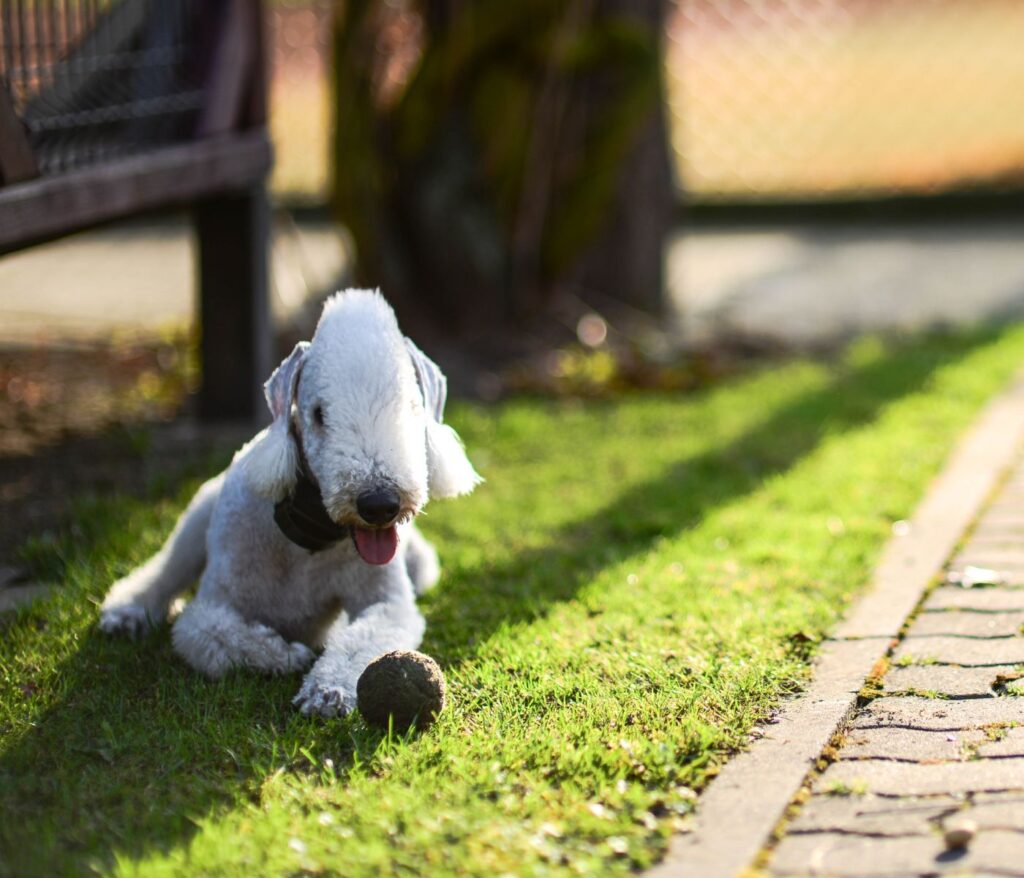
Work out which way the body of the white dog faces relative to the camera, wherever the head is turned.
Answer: toward the camera

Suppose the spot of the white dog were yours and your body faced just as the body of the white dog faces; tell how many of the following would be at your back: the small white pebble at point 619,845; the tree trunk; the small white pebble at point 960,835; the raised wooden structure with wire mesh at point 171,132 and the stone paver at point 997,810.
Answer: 2

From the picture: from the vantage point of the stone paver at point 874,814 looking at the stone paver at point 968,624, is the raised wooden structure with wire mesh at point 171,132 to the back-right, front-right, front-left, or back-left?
front-left

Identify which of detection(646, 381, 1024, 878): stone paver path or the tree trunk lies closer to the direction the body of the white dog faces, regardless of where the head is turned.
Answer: the stone paver path

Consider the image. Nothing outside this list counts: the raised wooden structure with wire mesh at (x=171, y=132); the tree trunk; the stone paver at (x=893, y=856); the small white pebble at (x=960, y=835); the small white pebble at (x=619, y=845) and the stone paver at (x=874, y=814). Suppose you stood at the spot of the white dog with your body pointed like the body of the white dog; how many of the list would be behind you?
2

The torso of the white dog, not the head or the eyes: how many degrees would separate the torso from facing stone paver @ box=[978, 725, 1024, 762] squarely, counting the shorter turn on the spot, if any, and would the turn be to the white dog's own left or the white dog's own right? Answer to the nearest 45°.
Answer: approximately 45° to the white dog's own left

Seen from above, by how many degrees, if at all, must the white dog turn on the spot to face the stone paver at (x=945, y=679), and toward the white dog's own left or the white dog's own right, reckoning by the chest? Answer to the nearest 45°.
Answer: approximately 90° to the white dog's own left

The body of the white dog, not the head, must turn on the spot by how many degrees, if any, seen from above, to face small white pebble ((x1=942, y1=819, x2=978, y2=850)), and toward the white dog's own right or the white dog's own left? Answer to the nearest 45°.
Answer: approximately 45° to the white dog's own left

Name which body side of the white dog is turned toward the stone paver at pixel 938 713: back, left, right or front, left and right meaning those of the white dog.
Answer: left

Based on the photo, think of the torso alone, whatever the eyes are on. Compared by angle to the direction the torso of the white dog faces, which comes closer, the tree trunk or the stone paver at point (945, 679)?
the stone paver

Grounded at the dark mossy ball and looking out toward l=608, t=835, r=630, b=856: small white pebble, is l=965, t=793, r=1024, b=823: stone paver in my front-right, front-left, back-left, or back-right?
front-left

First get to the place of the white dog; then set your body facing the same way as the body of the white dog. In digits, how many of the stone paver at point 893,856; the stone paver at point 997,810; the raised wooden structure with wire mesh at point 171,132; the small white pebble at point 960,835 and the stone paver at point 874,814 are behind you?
1

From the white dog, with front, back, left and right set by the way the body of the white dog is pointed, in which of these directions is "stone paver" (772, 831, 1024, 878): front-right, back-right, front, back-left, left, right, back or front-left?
front-left
